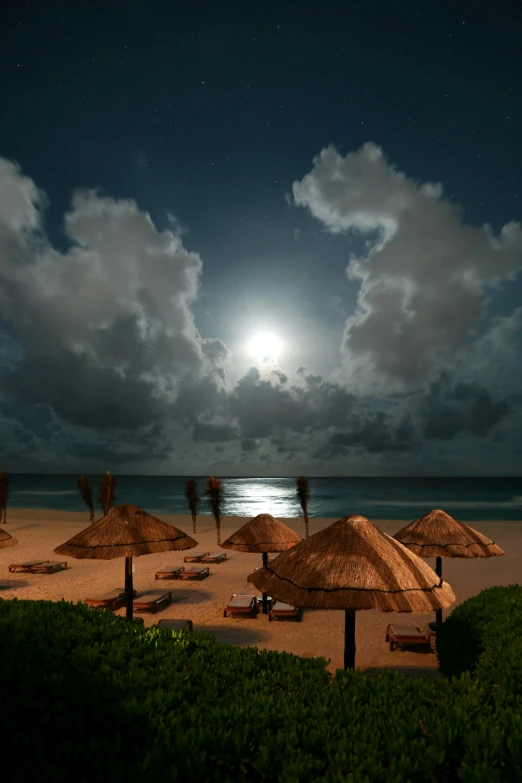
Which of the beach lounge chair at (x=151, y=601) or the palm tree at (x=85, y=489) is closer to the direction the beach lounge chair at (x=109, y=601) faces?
the palm tree

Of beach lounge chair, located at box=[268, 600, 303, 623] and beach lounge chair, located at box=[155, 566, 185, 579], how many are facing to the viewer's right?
1
